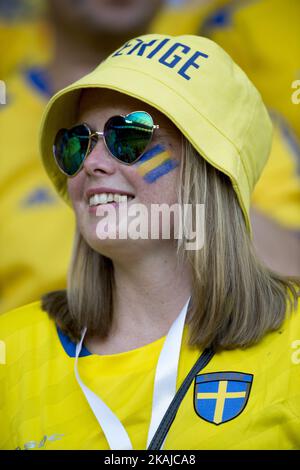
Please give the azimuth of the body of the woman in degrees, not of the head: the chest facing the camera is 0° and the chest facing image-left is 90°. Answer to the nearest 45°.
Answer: approximately 45°

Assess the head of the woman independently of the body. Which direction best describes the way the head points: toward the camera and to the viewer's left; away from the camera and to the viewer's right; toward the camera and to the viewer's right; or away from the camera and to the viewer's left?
toward the camera and to the viewer's left
